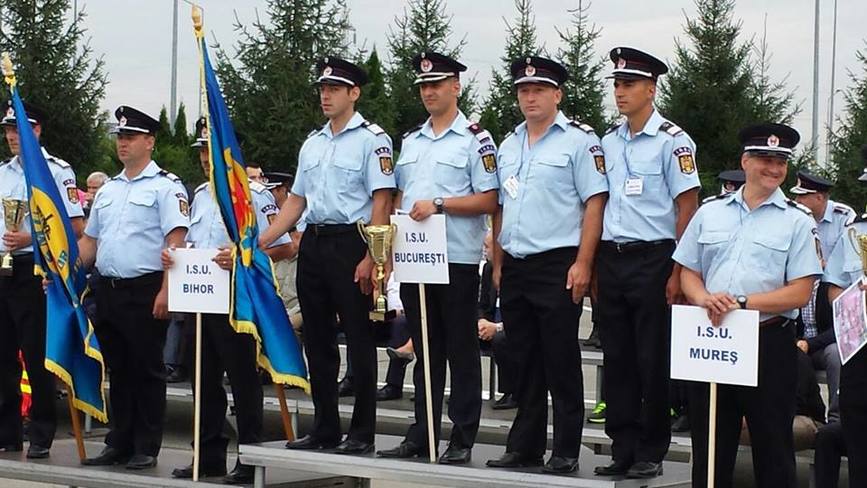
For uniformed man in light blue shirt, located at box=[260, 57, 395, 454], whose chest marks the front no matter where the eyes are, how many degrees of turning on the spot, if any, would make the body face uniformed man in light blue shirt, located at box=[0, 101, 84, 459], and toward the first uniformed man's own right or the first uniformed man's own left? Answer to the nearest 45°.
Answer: approximately 90° to the first uniformed man's own right

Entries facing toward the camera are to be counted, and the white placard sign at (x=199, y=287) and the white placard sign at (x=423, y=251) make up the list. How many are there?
2

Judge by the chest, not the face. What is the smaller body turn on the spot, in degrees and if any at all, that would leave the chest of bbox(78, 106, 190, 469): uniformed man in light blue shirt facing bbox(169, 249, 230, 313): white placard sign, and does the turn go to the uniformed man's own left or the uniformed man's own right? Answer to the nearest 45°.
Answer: approximately 90° to the uniformed man's own left

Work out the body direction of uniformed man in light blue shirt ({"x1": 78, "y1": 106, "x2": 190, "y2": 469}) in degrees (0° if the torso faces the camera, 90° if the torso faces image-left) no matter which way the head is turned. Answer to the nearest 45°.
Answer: approximately 45°

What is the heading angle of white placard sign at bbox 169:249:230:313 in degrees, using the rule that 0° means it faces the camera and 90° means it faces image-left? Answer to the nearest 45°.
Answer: approximately 0°
